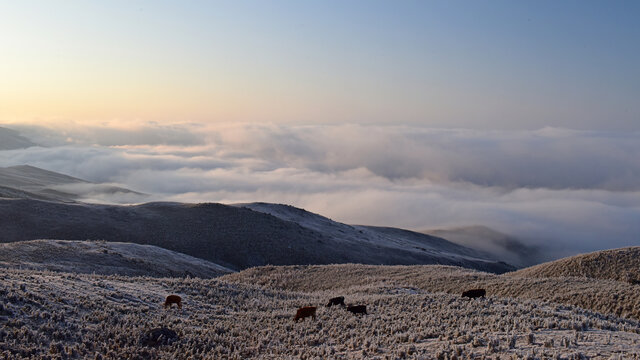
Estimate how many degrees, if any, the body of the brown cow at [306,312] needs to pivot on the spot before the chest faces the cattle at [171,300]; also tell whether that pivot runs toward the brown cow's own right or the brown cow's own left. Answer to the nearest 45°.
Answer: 0° — it already faces it

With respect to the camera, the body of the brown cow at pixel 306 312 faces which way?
to the viewer's left
